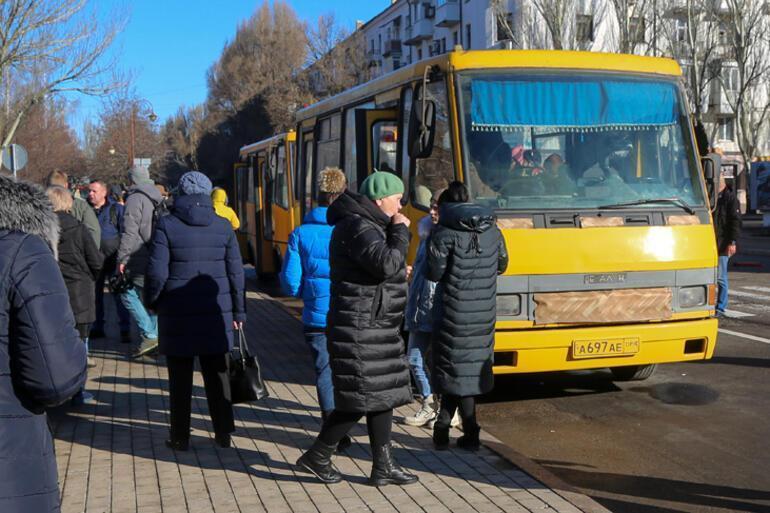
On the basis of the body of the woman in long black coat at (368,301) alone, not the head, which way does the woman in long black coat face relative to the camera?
to the viewer's right

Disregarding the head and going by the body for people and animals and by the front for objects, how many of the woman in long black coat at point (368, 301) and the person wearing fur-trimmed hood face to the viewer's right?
1

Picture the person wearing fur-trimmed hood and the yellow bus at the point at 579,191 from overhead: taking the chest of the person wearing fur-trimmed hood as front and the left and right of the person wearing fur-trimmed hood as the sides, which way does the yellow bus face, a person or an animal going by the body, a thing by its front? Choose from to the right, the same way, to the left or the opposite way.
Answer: the opposite way

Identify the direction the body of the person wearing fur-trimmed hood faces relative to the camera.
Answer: away from the camera

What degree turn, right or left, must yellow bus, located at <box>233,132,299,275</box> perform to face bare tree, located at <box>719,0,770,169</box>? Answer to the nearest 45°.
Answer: approximately 90° to its left

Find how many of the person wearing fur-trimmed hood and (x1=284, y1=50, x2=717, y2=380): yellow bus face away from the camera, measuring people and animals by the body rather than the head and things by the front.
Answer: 1

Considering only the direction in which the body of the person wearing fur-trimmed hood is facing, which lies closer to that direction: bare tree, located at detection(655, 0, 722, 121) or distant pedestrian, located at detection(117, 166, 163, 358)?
the distant pedestrian

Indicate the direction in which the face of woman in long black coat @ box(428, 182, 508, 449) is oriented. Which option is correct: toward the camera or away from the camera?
away from the camera

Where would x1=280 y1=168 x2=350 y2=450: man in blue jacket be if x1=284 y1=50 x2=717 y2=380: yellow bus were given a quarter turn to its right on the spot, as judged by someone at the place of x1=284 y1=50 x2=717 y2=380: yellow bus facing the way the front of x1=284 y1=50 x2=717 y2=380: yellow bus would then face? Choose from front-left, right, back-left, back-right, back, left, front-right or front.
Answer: front

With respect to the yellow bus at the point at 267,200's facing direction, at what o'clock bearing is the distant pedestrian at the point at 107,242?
The distant pedestrian is roughly at 2 o'clock from the yellow bus.

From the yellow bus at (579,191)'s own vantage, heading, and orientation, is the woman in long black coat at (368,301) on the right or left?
on its right

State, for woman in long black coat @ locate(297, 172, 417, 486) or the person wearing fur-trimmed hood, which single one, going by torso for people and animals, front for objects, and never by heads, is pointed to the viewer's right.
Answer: the woman in long black coat

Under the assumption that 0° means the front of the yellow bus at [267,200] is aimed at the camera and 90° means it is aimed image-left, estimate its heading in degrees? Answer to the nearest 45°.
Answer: approximately 315°
